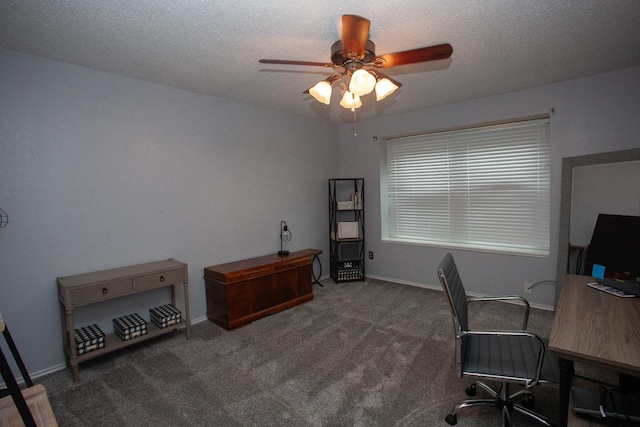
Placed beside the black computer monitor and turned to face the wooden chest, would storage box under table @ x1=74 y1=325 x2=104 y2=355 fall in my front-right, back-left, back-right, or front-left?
front-left

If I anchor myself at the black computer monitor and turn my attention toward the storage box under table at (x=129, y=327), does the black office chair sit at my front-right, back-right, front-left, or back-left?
front-left

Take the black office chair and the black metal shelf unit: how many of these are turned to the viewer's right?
1

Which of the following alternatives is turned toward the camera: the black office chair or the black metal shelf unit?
the black metal shelf unit

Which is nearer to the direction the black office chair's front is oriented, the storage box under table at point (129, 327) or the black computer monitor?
the black computer monitor

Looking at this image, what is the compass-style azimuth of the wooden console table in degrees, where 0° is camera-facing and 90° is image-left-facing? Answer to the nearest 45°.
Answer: approximately 315°

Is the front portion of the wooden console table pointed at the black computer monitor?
yes

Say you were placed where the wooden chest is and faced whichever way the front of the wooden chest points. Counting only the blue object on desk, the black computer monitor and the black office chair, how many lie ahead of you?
3

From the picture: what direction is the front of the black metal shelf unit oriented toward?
toward the camera

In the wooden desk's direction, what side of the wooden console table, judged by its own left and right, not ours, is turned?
front

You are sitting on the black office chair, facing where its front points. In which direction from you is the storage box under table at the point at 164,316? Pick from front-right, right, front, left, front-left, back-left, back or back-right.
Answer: back

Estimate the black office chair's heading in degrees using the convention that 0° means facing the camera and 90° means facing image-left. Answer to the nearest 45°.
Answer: approximately 270°

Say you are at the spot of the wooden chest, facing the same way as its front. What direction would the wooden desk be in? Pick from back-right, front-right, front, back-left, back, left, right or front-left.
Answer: front

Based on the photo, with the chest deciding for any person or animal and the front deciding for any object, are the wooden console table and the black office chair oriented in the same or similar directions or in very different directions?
same or similar directions

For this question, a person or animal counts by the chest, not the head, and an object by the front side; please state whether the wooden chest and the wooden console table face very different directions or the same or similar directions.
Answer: same or similar directions

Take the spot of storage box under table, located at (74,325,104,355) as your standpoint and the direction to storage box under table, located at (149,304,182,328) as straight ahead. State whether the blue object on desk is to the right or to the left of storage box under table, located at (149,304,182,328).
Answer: right

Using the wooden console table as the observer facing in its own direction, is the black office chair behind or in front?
in front
